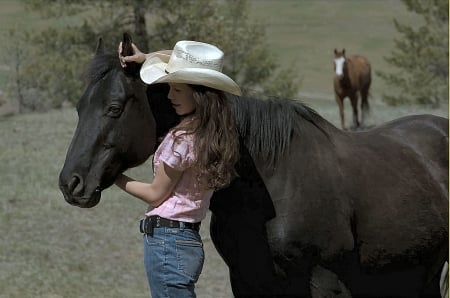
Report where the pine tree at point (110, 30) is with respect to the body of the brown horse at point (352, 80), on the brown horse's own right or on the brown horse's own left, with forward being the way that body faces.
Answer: on the brown horse's own right

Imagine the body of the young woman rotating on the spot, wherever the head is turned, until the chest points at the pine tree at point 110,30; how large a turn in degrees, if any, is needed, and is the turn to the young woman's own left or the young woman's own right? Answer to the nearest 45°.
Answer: approximately 90° to the young woman's own right

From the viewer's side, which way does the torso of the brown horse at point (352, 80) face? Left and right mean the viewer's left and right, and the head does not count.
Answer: facing the viewer and to the left of the viewer

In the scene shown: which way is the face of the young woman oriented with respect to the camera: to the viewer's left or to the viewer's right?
to the viewer's left

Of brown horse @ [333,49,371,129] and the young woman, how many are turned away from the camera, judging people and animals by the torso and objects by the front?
0

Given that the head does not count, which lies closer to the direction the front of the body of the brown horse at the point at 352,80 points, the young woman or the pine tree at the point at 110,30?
the young woman

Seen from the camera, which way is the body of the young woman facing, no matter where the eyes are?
to the viewer's left

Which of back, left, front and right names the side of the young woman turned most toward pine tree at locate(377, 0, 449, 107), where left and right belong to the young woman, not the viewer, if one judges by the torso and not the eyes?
right
